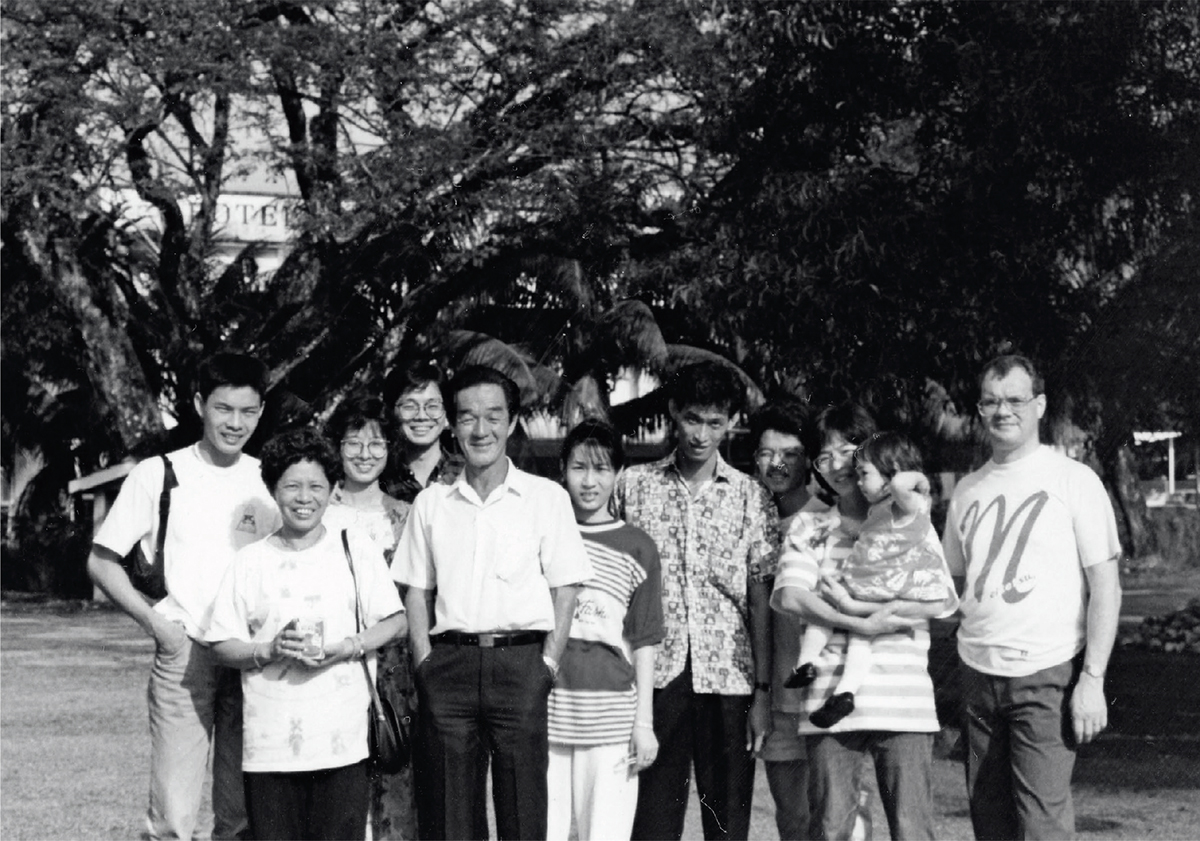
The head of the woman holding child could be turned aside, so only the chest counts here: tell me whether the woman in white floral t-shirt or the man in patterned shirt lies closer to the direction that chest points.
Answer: the woman in white floral t-shirt

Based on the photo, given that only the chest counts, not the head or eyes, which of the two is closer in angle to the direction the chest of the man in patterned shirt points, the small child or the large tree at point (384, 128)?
the small child

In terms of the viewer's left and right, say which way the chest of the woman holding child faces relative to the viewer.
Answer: facing the viewer

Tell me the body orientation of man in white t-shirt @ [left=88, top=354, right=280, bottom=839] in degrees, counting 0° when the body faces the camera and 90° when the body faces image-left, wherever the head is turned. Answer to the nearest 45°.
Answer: approximately 315°

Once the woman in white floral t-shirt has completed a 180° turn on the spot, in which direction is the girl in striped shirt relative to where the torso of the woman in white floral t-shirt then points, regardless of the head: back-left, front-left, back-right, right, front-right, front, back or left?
right

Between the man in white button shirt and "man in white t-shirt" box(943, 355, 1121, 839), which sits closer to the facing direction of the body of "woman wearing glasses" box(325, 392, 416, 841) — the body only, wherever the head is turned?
the man in white button shirt

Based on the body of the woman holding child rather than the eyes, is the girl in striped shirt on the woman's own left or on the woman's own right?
on the woman's own right

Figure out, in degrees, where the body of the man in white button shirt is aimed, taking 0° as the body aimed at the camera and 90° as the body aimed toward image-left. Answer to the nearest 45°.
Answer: approximately 0°

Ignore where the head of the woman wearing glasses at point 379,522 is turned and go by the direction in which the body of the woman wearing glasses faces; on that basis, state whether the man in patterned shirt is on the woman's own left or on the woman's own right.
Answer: on the woman's own left

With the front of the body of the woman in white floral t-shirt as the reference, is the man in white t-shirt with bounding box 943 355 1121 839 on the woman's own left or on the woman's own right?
on the woman's own left
